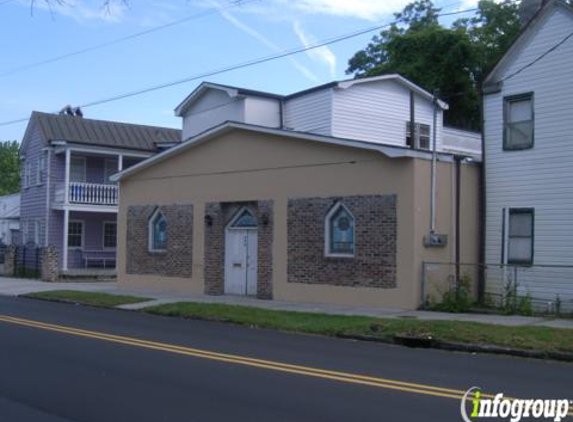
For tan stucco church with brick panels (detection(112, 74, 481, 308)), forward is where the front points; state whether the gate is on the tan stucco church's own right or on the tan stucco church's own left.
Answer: on the tan stucco church's own right

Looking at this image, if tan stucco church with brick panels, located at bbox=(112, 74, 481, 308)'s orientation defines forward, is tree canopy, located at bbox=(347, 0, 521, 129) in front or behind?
behind

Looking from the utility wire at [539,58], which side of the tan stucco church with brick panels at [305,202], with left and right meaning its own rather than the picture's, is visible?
left
